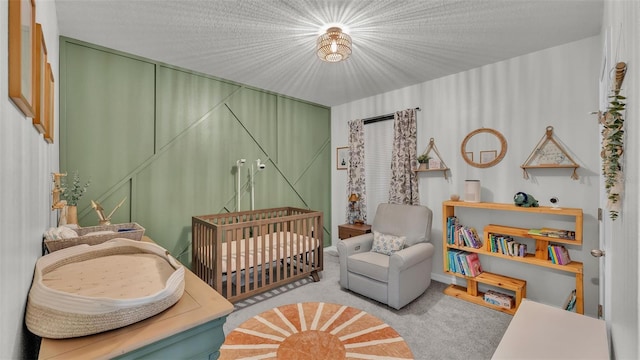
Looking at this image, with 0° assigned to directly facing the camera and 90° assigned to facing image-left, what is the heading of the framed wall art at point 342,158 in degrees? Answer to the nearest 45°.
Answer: approximately 45°

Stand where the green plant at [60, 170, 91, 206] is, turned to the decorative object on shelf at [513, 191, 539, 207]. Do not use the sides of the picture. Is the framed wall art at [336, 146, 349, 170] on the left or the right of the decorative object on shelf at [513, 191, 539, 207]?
left

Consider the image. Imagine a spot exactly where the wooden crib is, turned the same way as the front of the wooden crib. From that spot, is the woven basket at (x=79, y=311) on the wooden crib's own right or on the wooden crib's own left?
on the wooden crib's own right

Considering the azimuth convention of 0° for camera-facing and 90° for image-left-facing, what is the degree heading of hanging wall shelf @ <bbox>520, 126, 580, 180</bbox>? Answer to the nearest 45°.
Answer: approximately 0°

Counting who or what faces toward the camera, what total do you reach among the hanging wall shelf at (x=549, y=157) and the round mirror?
2

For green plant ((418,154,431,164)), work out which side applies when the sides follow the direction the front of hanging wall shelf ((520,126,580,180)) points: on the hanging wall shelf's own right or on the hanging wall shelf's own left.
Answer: on the hanging wall shelf's own right

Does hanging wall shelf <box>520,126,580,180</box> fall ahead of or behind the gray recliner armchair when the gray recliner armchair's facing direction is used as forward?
behind

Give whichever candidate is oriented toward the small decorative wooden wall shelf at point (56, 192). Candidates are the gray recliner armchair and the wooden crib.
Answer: the gray recliner armchair

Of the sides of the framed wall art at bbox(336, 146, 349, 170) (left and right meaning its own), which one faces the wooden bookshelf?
left
